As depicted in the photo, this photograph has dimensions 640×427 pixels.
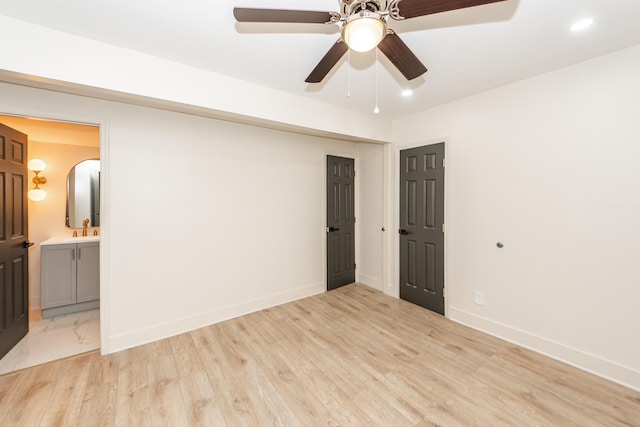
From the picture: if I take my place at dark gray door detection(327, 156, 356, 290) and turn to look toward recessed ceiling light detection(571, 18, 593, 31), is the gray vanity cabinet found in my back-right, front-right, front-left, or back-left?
back-right

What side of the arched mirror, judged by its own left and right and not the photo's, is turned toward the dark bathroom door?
front

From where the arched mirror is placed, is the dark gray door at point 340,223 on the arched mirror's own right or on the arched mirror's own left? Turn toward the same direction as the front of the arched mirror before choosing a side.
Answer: on the arched mirror's own left

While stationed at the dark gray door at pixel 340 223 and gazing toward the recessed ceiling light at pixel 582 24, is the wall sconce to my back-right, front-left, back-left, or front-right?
back-right

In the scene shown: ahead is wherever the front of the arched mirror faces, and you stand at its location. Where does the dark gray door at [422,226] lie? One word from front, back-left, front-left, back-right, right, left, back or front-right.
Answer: front-left

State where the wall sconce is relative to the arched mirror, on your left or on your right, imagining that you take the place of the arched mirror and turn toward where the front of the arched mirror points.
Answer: on your right

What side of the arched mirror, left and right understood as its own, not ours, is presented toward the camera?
front

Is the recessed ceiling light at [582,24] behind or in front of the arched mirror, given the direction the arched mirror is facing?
in front

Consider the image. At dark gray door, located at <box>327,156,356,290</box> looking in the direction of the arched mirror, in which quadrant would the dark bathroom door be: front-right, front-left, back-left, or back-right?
front-left
